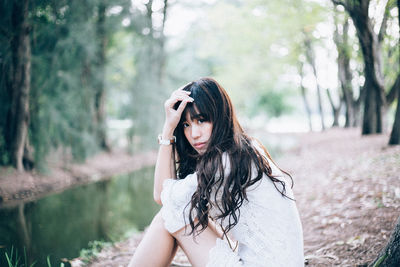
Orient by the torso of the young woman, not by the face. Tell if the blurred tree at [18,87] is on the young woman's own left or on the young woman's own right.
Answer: on the young woman's own right

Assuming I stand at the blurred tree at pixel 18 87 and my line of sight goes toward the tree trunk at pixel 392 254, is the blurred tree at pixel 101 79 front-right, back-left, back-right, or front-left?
back-left

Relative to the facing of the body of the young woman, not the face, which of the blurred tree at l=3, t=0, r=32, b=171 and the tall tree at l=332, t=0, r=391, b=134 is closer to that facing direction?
the blurred tree

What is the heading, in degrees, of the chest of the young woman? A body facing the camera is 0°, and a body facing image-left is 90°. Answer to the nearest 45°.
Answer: approximately 90°

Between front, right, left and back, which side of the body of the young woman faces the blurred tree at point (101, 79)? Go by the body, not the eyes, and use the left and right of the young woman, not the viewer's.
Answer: right
